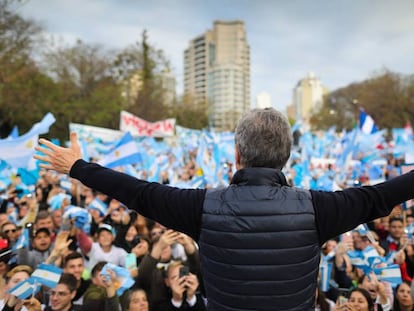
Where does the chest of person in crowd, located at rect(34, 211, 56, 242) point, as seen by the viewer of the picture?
toward the camera

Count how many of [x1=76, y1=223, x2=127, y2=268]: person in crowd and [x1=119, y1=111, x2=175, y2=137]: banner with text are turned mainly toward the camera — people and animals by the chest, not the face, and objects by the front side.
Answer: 2

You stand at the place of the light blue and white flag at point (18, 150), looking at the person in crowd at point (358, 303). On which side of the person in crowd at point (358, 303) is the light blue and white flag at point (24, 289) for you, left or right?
right

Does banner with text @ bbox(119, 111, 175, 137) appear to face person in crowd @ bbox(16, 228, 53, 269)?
yes

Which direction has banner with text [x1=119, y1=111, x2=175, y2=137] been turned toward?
toward the camera

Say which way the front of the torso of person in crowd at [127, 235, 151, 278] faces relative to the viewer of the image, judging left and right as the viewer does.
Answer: facing the viewer and to the left of the viewer

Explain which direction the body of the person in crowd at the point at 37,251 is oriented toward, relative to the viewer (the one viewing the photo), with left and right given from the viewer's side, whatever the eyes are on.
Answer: facing the viewer and to the right of the viewer

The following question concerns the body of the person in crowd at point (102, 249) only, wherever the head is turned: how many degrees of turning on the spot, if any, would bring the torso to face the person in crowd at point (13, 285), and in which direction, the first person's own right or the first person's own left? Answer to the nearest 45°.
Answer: approximately 45° to the first person's own right

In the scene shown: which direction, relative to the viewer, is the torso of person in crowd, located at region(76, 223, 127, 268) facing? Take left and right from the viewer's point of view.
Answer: facing the viewer

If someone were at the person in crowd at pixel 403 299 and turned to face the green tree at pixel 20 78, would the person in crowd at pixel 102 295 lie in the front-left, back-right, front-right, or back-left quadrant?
front-left
